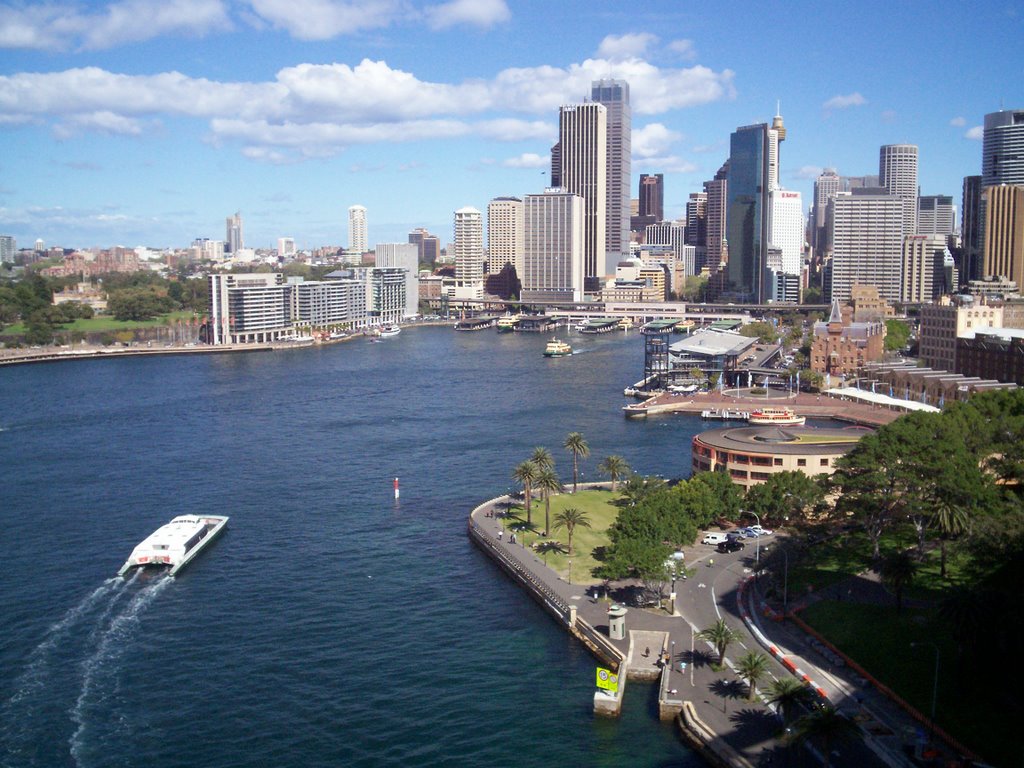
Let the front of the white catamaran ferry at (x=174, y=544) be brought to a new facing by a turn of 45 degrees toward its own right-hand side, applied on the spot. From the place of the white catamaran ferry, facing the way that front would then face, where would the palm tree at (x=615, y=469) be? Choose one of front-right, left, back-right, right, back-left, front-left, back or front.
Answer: front

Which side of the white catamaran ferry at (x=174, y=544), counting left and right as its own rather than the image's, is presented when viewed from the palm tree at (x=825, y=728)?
right

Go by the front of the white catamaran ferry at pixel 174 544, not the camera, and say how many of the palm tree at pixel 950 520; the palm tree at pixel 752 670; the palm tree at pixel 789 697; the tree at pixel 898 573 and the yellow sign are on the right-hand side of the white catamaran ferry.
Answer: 5

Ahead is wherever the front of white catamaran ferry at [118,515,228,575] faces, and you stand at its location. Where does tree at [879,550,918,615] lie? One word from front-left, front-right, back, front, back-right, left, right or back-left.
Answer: right

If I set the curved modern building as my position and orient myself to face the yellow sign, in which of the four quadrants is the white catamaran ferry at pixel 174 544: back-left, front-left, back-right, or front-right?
front-right

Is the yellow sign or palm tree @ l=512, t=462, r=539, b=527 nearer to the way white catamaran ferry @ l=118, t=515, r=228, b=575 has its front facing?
the palm tree

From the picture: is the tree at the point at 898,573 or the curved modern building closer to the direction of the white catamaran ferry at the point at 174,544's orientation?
the curved modern building

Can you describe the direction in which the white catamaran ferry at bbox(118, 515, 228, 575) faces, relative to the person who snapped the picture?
facing away from the viewer and to the right of the viewer

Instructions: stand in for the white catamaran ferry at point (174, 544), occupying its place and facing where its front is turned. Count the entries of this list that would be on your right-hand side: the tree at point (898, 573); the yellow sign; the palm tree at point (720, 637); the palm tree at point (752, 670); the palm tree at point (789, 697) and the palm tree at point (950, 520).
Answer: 6

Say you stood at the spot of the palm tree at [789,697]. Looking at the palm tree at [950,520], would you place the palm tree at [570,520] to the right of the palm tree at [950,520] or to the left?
left

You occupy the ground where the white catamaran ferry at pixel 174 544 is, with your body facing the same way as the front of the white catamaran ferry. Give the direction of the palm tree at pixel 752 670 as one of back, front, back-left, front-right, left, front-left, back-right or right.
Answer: right

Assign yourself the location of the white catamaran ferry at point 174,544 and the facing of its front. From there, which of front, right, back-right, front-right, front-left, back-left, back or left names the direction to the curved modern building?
front-right

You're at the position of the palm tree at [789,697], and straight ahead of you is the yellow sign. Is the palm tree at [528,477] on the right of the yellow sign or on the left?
right

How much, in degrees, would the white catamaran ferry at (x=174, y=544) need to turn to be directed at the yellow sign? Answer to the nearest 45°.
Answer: approximately 90° to its right

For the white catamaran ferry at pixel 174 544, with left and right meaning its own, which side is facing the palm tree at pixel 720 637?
right

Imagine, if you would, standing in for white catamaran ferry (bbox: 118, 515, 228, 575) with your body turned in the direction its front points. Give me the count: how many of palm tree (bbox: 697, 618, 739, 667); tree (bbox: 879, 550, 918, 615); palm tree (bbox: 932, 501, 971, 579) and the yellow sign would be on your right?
4

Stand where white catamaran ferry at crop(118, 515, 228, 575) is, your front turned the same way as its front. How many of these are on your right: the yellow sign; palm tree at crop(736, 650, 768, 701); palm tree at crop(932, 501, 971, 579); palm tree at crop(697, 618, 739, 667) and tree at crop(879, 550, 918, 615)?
5
